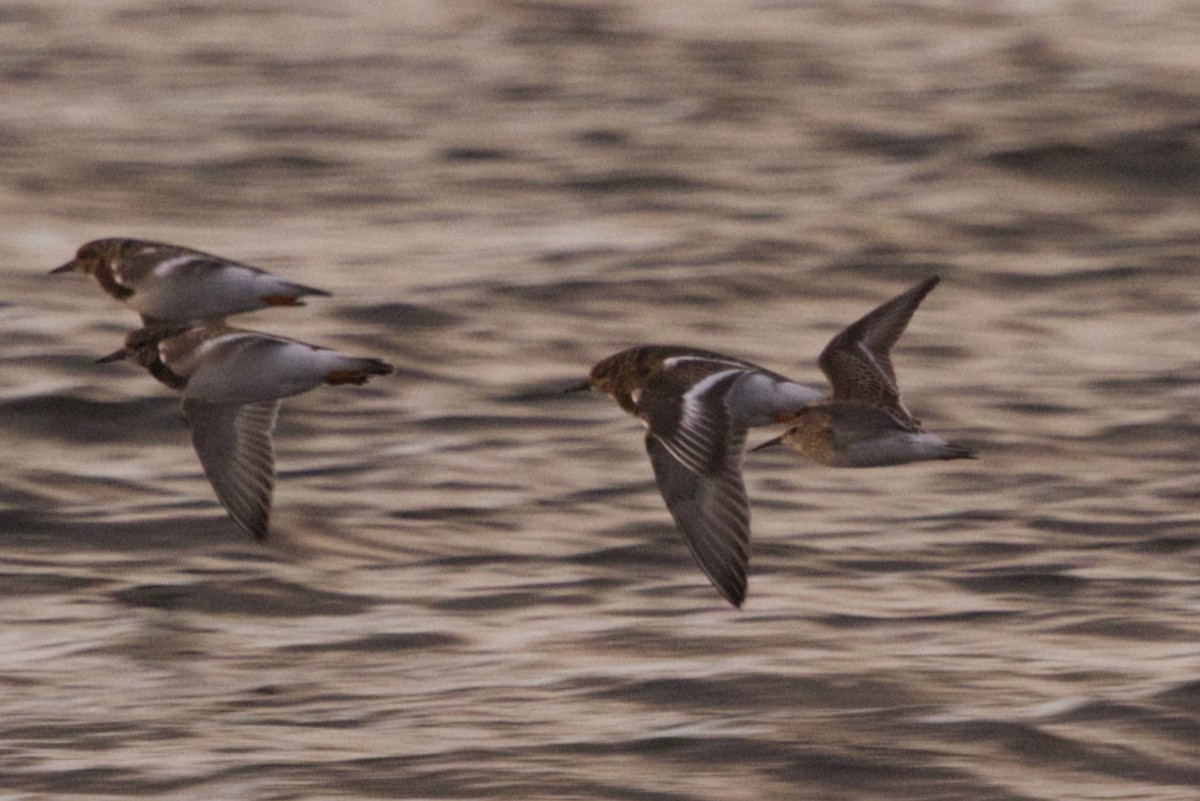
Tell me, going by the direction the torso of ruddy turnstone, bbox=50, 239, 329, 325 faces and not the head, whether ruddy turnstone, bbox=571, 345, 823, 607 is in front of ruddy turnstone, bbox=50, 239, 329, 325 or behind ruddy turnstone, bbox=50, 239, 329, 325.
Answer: behind

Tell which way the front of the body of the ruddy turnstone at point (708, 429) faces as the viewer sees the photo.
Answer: to the viewer's left

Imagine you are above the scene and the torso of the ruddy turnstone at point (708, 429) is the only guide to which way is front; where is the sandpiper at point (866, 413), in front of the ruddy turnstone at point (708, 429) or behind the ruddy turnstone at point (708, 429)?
behind

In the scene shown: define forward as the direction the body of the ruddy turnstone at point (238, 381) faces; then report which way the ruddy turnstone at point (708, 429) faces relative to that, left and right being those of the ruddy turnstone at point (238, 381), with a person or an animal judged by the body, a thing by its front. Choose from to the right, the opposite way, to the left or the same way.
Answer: the same way

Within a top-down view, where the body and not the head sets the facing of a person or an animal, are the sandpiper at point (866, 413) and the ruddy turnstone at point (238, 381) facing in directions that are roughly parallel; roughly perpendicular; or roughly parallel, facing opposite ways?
roughly parallel

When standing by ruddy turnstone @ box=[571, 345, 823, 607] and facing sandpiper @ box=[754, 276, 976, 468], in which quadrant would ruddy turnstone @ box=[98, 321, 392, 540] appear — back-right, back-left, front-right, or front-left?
back-left

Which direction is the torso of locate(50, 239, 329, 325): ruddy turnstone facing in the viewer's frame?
to the viewer's left

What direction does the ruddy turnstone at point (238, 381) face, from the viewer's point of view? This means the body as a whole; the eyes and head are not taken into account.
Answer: to the viewer's left
